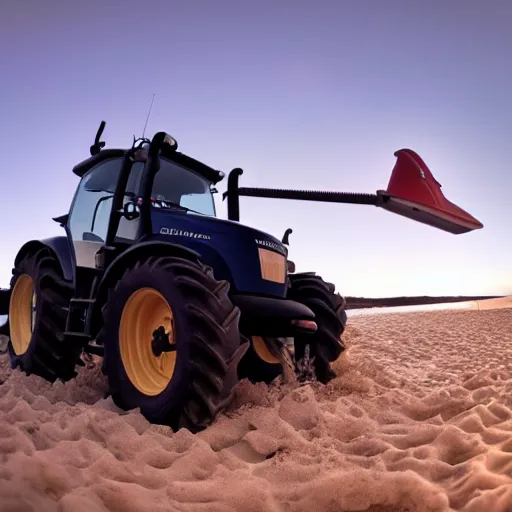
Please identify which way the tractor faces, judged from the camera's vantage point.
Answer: facing the viewer and to the right of the viewer
